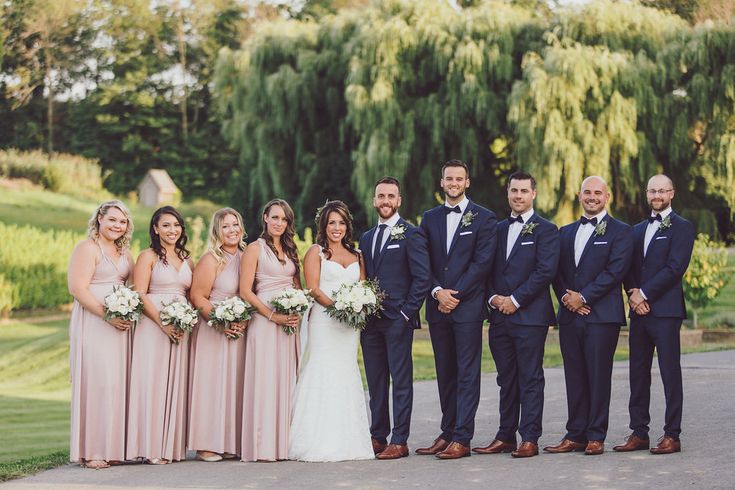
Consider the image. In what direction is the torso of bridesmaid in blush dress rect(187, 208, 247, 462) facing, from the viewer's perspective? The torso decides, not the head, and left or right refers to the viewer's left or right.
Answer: facing the viewer and to the right of the viewer

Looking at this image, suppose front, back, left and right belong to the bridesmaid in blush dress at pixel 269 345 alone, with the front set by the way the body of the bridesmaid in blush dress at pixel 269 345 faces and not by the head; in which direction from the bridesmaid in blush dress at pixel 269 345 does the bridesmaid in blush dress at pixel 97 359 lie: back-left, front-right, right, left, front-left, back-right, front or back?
back-right
